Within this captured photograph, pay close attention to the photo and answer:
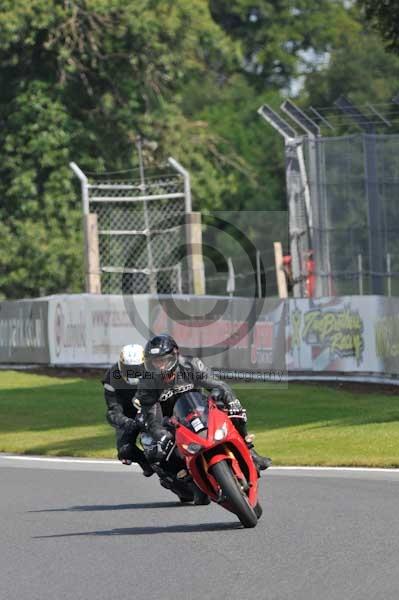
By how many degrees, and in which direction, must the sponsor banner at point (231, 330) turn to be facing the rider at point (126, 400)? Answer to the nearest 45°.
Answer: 0° — it already faces them

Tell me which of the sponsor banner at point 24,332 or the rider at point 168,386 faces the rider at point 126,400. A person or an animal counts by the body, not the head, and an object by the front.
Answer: the sponsor banner

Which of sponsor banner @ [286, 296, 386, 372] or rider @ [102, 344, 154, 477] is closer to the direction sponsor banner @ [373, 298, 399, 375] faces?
the rider

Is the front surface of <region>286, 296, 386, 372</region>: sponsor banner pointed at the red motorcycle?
yes

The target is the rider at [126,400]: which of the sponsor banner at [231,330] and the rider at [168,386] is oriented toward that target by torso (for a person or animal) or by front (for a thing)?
the sponsor banner
